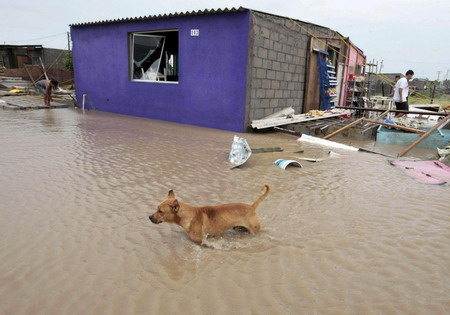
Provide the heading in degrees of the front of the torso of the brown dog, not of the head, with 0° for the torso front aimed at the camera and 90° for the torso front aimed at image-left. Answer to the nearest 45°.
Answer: approximately 90°

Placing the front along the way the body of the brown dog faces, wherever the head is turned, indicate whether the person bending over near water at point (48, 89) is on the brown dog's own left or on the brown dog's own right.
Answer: on the brown dog's own right

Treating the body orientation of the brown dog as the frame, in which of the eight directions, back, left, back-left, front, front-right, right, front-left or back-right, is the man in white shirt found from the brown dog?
back-right

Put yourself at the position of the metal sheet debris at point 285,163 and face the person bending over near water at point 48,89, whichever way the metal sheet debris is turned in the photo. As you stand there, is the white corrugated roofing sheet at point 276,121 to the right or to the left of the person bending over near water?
right
